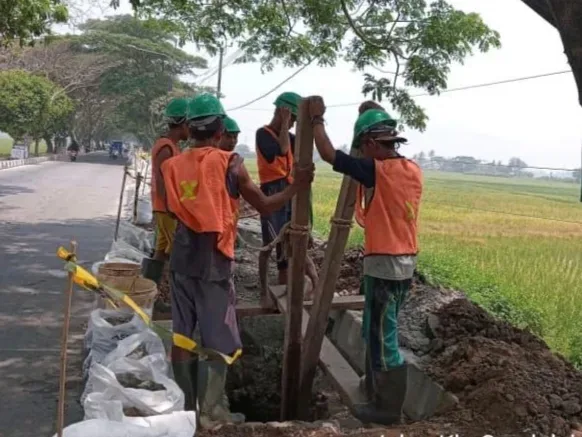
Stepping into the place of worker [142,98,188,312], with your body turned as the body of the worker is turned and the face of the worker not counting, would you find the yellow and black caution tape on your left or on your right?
on your right

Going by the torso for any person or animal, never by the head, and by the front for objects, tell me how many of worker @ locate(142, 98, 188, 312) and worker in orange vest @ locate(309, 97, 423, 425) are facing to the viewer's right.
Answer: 1

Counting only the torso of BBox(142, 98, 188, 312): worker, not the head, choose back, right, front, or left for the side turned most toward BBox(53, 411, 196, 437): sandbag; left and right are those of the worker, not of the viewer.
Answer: right

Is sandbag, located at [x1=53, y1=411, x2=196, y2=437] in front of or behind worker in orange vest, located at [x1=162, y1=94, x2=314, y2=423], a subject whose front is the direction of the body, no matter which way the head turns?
behind

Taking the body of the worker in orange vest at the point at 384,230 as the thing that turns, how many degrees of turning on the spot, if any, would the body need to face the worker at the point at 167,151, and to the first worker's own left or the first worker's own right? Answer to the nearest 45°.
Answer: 0° — they already face them

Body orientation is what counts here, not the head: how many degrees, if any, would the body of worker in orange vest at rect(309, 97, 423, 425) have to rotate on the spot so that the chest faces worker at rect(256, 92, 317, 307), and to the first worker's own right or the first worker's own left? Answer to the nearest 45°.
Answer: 0° — they already face them

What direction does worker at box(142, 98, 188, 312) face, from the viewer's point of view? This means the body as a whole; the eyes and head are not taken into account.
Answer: to the viewer's right

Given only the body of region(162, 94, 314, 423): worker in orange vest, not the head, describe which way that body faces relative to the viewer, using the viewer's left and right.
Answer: facing away from the viewer and to the right of the viewer

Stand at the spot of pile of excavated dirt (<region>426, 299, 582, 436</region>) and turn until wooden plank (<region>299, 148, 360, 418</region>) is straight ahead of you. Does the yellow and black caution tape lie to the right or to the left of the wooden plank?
left

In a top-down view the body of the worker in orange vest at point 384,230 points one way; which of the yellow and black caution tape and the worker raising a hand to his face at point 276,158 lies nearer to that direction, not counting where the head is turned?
the worker raising a hand to his face

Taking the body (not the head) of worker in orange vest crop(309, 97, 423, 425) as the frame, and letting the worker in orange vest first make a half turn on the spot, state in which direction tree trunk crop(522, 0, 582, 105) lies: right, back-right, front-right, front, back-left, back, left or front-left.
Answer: front

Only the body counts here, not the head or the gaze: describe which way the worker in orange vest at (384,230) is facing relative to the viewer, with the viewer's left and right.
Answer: facing away from the viewer and to the left of the viewer

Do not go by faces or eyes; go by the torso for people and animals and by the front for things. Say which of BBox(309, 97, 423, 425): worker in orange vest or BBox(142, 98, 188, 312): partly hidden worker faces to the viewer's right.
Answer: the partly hidden worker

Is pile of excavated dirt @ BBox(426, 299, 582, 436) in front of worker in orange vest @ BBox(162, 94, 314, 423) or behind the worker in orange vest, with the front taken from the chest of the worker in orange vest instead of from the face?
in front

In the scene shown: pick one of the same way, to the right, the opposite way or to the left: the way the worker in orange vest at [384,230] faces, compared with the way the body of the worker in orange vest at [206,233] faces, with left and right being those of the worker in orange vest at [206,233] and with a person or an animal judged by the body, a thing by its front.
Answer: to the left

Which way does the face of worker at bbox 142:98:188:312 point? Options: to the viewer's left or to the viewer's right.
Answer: to the viewer's right

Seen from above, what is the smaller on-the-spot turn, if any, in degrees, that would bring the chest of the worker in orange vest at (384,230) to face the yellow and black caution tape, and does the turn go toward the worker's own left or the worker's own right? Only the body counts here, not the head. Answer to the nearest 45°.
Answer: approximately 90° to the worker's own left
